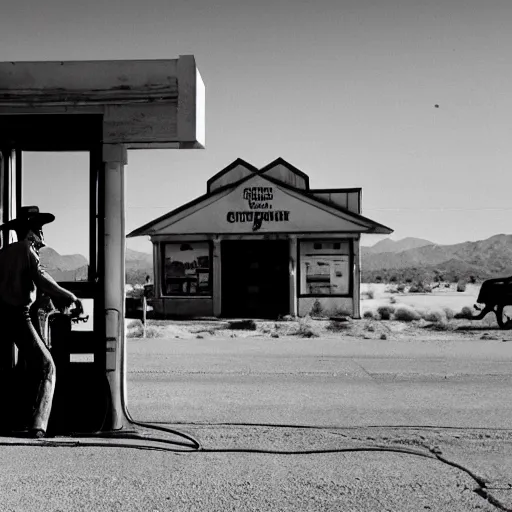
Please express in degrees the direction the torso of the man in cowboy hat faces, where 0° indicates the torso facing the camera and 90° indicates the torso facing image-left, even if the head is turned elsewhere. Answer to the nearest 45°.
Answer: approximately 270°

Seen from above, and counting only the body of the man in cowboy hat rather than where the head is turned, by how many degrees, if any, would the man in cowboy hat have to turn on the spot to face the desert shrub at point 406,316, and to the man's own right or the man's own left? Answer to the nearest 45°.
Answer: approximately 45° to the man's own left

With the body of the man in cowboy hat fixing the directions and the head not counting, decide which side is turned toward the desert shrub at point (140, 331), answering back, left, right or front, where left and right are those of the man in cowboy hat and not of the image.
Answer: left

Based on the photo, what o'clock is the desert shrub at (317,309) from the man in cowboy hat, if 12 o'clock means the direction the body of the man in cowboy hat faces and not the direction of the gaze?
The desert shrub is roughly at 10 o'clock from the man in cowboy hat.

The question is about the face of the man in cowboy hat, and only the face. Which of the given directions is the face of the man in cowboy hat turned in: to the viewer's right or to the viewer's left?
to the viewer's right

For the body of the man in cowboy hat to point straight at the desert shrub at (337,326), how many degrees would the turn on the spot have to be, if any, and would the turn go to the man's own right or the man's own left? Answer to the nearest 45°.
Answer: approximately 45° to the man's own left

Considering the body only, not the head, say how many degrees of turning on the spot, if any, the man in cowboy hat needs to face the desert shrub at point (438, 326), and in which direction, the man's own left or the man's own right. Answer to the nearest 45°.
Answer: approximately 45° to the man's own left
